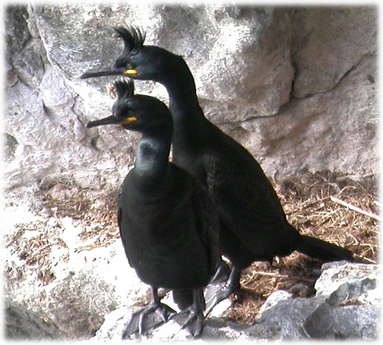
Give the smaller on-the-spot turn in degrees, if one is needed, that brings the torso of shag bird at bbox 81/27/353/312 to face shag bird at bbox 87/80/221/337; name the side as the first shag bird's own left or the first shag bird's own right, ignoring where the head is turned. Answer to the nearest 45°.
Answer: approximately 45° to the first shag bird's own left

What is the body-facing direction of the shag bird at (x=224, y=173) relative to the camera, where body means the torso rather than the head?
to the viewer's left

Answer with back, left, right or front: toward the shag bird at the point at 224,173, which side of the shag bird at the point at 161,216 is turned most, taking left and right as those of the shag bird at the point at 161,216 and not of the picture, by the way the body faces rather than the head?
back

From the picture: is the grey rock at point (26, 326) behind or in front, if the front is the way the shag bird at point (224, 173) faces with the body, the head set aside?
in front

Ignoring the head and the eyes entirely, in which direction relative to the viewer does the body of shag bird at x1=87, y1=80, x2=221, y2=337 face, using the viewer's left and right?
facing the viewer and to the left of the viewer

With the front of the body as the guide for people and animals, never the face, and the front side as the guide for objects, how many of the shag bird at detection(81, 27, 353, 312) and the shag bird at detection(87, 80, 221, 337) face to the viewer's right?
0
